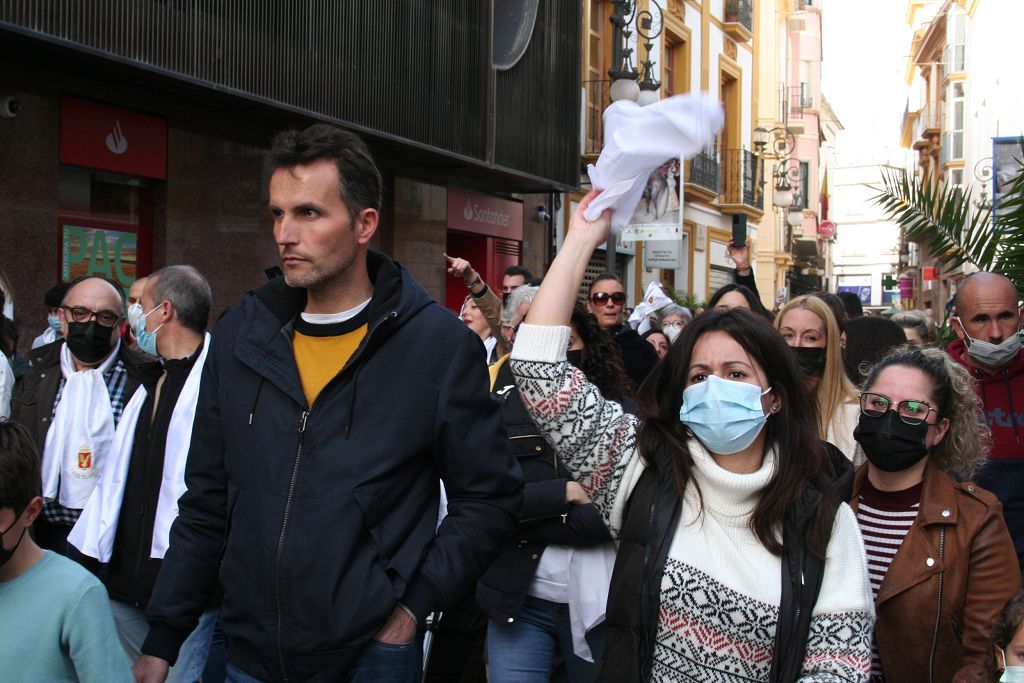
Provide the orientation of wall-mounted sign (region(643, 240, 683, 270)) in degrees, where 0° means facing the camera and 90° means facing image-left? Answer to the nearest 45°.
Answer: approximately 0°

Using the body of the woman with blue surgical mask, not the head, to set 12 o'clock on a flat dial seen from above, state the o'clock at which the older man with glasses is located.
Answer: The older man with glasses is roughly at 4 o'clock from the woman with blue surgical mask.

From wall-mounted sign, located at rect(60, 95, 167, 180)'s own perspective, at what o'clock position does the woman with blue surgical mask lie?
The woman with blue surgical mask is roughly at 1 o'clock from the wall-mounted sign.

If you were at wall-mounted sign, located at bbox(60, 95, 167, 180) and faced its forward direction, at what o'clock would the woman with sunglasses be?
The woman with sunglasses is roughly at 12 o'clock from the wall-mounted sign.

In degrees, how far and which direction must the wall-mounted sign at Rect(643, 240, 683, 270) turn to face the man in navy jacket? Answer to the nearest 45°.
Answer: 0° — it already faces them

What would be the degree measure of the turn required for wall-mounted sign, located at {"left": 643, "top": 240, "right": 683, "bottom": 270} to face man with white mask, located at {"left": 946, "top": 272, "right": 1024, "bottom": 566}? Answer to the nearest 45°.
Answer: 0° — it already faces them

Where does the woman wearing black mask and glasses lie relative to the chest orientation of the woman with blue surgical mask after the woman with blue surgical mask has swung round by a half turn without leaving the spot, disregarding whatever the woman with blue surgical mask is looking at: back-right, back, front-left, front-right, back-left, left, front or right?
front-right

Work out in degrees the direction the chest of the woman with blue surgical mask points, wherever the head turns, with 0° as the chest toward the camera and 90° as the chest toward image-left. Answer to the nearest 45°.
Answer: approximately 0°

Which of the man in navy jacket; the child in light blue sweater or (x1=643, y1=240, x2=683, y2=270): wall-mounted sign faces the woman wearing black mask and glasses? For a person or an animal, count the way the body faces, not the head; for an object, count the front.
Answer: the wall-mounted sign
